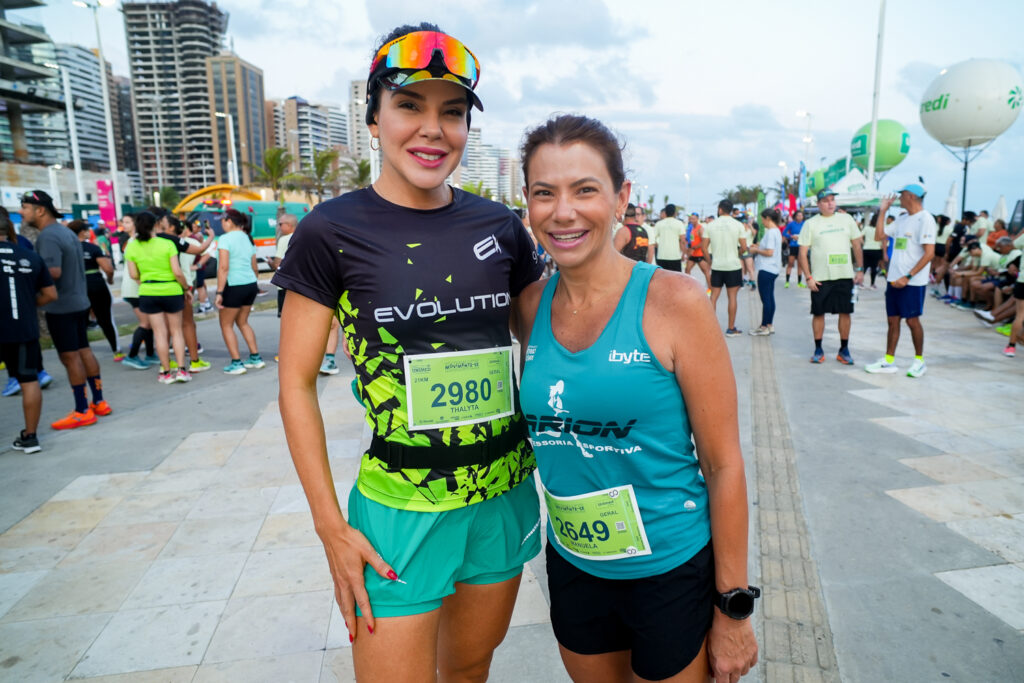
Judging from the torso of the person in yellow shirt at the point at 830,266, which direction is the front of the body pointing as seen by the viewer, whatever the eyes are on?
toward the camera

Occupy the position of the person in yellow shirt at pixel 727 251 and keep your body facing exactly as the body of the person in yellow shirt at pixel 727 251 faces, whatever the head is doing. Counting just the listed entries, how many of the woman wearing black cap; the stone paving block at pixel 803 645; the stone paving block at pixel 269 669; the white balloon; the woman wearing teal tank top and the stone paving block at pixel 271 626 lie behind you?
5

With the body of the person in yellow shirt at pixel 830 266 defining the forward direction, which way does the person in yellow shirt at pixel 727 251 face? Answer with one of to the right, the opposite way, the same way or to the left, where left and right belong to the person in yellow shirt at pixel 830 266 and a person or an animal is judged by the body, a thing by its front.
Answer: the opposite way

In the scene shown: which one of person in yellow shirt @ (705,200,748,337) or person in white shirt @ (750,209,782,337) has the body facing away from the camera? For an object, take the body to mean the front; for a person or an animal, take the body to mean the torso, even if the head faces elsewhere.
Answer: the person in yellow shirt

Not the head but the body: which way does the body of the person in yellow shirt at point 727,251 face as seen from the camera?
away from the camera

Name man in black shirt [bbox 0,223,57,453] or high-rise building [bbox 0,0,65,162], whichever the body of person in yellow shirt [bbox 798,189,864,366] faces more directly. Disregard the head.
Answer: the man in black shirt

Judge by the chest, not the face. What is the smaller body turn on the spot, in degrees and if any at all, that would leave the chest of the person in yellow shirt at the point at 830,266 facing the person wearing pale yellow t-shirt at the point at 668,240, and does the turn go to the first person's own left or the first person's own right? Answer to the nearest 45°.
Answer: approximately 135° to the first person's own right

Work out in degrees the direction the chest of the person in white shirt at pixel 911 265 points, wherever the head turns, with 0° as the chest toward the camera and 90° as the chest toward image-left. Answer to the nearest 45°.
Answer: approximately 45°

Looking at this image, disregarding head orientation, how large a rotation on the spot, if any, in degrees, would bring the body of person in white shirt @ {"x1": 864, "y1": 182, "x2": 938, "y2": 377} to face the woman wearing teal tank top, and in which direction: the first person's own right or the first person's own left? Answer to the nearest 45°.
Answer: approximately 45° to the first person's own left
